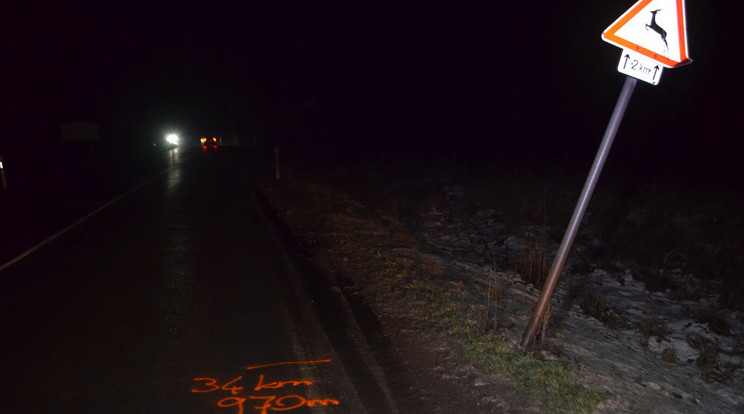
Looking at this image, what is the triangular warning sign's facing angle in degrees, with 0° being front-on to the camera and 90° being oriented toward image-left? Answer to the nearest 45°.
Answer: approximately 0°
